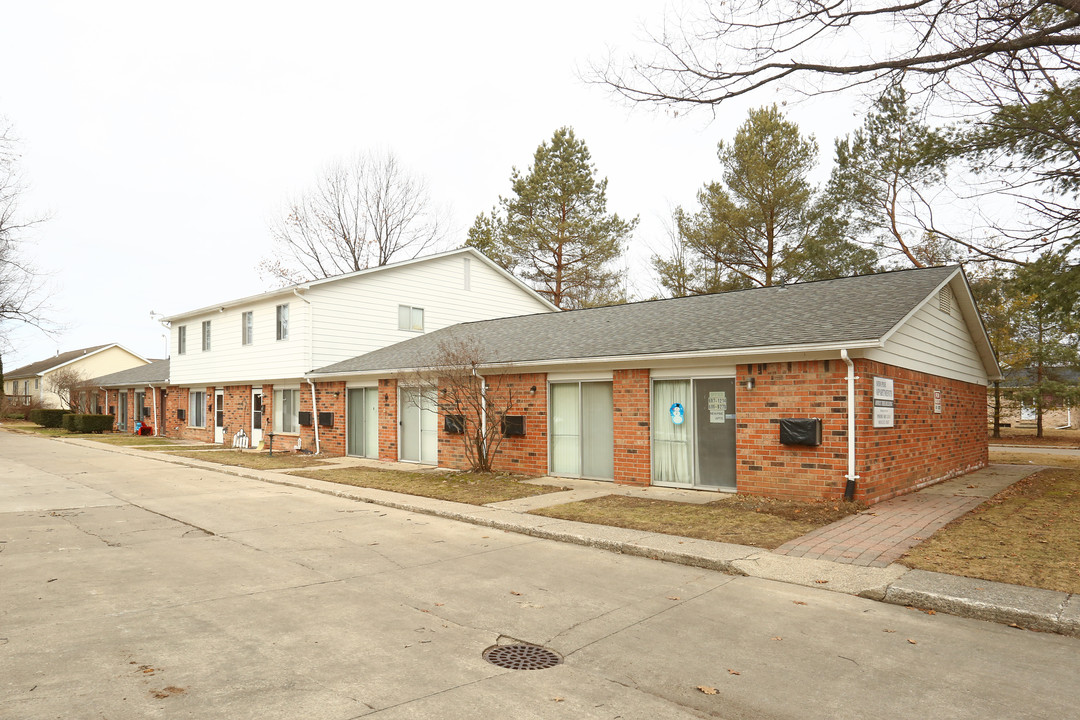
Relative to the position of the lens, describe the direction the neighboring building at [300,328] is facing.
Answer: facing the viewer and to the left of the viewer

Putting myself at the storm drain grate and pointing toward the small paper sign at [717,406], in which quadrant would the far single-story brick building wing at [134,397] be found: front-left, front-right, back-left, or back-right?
front-left

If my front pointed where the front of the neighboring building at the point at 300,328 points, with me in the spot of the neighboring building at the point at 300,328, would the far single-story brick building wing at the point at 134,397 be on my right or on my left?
on my right

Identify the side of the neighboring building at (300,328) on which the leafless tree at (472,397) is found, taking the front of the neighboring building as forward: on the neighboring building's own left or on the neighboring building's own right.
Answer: on the neighboring building's own left

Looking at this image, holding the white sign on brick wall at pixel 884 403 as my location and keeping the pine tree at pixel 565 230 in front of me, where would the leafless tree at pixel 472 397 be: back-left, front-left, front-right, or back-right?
front-left

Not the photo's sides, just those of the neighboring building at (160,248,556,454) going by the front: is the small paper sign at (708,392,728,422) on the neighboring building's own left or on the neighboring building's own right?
on the neighboring building's own left

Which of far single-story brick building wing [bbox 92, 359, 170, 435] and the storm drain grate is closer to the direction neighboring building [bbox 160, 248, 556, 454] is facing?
the storm drain grate

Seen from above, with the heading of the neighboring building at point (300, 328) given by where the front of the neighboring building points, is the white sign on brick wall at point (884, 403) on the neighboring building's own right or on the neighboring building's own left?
on the neighboring building's own left

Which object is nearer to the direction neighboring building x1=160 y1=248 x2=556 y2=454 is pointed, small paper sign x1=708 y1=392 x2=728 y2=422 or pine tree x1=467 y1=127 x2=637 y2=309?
the small paper sign

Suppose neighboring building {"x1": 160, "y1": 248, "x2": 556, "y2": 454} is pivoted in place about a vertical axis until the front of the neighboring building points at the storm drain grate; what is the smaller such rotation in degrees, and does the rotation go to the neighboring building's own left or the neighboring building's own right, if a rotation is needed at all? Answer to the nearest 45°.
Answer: approximately 45° to the neighboring building's own left

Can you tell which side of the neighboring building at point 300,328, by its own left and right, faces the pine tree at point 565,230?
back

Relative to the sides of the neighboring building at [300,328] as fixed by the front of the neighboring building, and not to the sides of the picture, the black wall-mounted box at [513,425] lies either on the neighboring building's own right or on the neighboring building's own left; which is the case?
on the neighboring building's own left
